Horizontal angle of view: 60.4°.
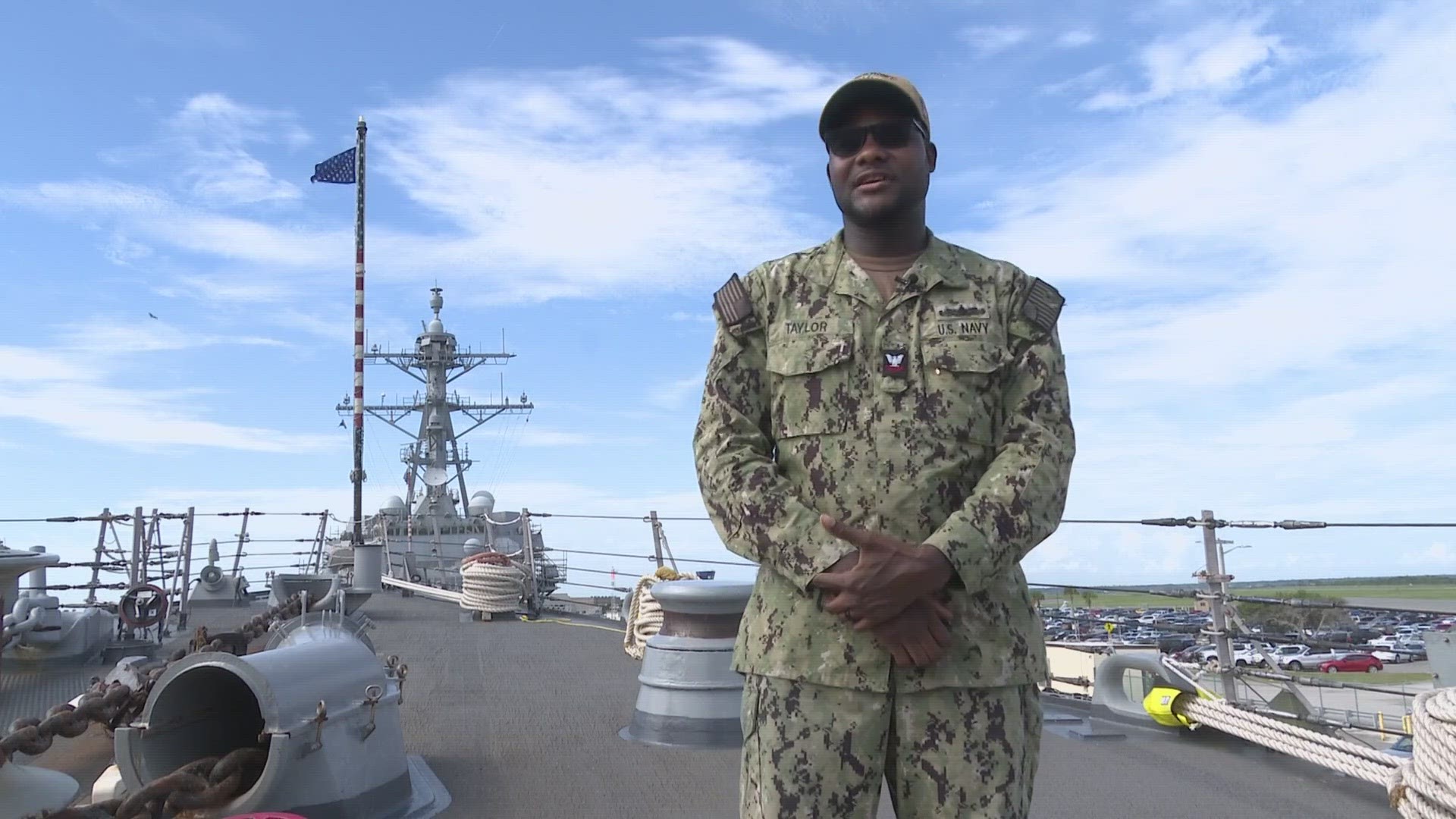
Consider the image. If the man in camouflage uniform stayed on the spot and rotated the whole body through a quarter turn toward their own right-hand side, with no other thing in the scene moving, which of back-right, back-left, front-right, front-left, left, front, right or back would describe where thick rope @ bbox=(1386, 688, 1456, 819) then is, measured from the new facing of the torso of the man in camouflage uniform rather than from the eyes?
back-right

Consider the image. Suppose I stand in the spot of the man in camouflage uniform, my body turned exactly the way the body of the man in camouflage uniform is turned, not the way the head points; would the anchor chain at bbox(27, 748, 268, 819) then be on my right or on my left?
on my right

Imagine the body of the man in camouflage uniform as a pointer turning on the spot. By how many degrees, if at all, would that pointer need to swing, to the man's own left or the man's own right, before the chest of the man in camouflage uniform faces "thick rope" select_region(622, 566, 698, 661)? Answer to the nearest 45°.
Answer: approximately 180°

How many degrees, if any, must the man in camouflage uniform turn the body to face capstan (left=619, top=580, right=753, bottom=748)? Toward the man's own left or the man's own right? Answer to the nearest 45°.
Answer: approximately 180°

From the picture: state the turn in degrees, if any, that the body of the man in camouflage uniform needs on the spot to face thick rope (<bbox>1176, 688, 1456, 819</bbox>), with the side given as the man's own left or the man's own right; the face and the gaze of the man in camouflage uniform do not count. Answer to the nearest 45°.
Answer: approximately 135° to the man's own left

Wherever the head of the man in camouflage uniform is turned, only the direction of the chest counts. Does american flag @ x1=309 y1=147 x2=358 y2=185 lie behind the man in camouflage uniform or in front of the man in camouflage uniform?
behind

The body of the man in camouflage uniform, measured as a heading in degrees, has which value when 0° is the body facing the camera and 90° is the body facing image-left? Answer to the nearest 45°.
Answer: approximately 0°
